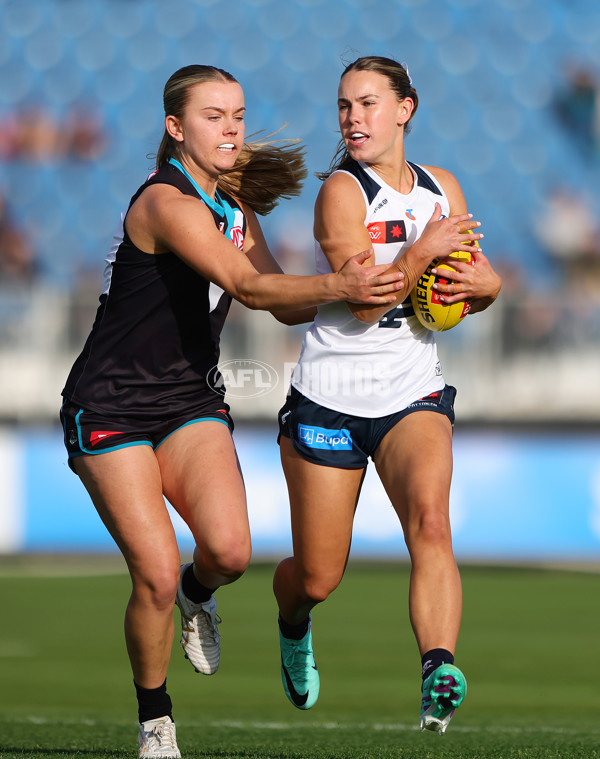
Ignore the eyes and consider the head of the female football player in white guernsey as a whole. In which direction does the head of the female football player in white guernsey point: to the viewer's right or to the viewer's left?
to the viewer's left

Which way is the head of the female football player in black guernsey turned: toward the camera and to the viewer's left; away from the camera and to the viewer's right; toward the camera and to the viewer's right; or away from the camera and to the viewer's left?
toward the camera and to the viewer's right

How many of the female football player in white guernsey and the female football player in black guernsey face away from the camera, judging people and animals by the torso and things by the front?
0

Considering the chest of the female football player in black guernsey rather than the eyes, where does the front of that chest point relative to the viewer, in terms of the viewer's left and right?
facing the viewer and to the right of the viewer

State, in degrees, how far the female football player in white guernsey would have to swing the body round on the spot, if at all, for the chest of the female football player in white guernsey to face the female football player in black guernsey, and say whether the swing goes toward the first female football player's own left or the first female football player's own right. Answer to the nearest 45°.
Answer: approximately 90° to the first female football player's own right

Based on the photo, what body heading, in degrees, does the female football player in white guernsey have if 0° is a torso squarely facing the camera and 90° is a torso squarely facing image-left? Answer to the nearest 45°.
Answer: approximately 0°

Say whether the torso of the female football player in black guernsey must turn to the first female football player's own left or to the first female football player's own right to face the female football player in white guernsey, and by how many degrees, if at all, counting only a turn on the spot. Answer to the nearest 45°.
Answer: approximately 45° to the first female football player's own left
